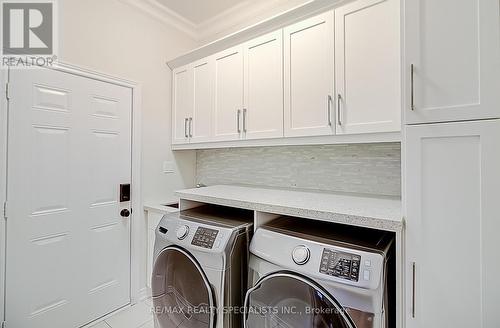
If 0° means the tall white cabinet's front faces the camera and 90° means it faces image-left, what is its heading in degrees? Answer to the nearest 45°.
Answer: approximately 0°

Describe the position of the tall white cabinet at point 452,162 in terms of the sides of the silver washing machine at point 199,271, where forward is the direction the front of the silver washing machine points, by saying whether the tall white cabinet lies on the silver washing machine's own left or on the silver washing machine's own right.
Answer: on the silver washing machine's own left

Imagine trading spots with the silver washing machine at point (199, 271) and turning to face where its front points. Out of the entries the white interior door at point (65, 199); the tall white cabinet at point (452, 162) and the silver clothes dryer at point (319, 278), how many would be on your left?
2

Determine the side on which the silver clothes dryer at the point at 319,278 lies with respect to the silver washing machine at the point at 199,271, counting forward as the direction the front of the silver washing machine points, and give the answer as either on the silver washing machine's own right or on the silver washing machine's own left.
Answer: on the silver washing machine's own left

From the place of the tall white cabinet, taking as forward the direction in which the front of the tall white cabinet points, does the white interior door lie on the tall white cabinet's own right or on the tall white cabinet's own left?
on the tall white cabinet's own right

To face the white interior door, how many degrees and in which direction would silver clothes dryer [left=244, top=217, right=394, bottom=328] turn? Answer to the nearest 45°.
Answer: approximately 45° to its right

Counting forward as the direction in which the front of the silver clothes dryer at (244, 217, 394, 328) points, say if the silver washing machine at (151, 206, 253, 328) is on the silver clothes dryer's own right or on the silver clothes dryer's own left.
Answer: on the silver clothes dryer's own right

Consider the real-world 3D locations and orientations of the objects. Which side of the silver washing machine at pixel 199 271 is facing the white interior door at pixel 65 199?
right
